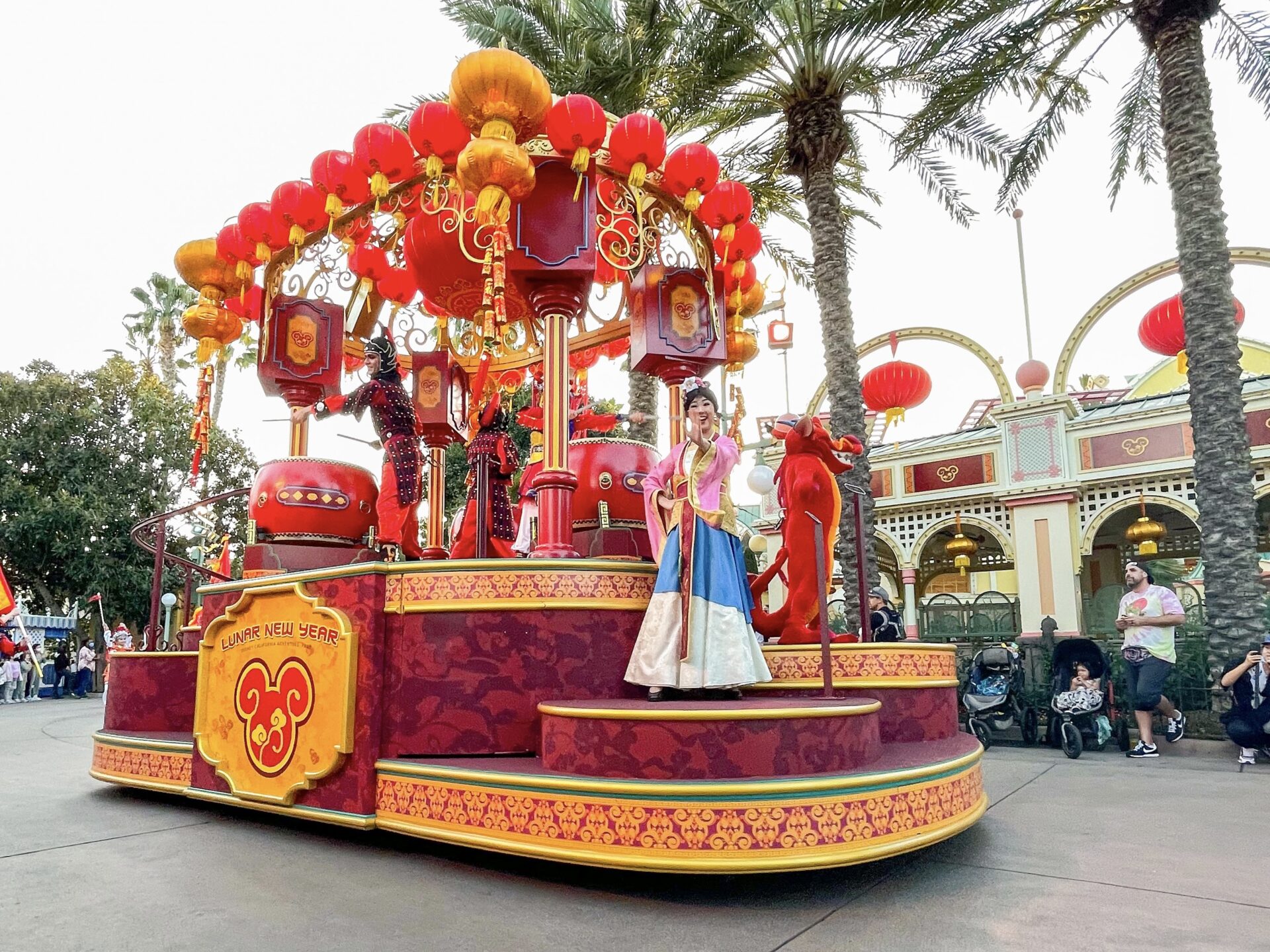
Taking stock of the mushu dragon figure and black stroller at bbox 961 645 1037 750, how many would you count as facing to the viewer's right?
1

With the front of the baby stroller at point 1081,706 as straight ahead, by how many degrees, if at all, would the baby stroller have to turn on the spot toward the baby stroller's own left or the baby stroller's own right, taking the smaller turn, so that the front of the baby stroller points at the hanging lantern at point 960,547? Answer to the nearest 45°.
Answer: approximately 135° to the baby stroller's own right

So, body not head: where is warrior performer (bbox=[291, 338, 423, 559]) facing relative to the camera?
to the viewer's left

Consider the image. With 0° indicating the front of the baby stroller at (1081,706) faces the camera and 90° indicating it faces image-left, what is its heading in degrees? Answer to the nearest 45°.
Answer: approximately 45°

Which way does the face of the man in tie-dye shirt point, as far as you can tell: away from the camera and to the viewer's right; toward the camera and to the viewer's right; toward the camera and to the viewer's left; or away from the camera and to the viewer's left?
toward the camera and to the viewer's left

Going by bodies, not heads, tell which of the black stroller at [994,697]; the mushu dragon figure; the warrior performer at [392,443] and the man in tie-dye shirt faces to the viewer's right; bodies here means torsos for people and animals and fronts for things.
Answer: the mushu dragon figure

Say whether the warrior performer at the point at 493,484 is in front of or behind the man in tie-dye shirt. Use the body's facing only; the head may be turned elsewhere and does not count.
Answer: in front

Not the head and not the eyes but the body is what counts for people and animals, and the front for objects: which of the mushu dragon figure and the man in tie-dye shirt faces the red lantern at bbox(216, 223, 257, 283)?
the man in tie-dye shirt

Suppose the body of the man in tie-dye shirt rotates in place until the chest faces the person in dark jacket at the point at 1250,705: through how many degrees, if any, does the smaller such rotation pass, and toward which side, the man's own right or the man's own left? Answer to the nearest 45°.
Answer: approximately 90° to the man's own left
